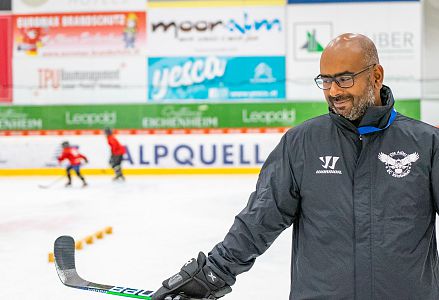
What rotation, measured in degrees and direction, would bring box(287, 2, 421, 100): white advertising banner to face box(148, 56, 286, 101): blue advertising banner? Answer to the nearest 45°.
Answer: approximately 90° to its right

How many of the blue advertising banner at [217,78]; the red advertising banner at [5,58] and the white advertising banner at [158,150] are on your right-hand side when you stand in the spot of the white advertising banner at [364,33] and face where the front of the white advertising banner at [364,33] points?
3

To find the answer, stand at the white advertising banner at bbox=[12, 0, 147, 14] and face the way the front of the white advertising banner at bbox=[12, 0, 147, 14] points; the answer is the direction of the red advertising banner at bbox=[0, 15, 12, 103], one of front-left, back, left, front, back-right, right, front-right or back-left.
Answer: right

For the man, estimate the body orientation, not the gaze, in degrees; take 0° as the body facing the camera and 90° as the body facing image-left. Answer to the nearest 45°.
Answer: approximately 0°

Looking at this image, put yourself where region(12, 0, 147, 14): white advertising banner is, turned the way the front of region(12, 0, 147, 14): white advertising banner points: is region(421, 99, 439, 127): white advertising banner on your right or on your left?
on your left

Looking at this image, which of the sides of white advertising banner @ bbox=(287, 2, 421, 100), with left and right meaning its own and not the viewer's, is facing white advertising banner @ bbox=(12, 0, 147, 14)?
right

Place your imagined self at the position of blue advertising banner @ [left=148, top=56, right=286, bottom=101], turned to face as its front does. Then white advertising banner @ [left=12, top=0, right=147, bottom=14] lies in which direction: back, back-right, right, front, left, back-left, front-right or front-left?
right
